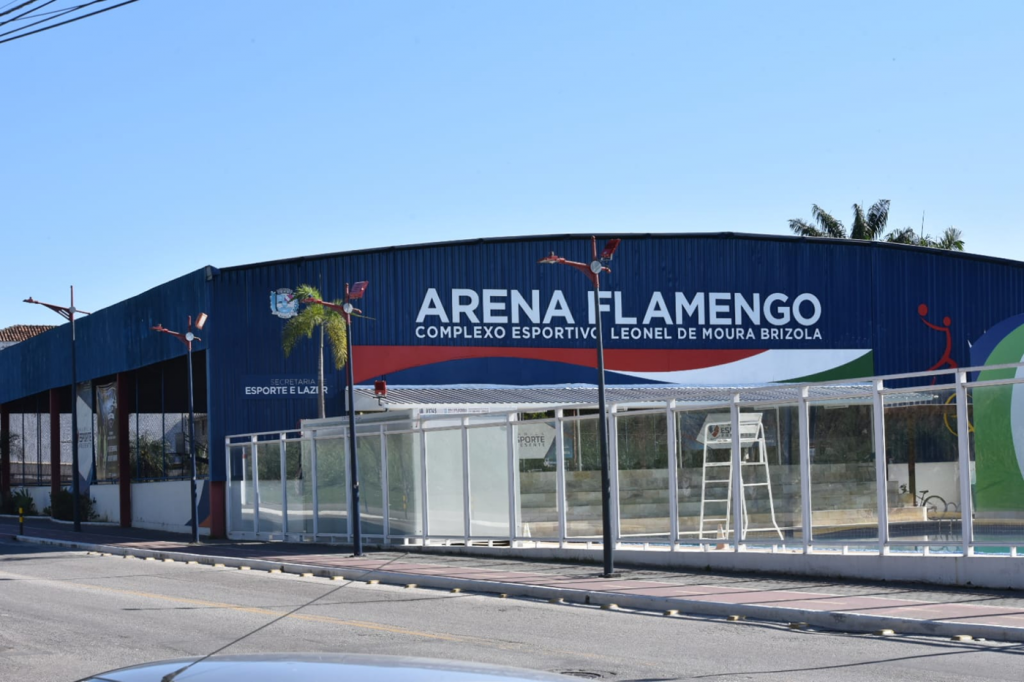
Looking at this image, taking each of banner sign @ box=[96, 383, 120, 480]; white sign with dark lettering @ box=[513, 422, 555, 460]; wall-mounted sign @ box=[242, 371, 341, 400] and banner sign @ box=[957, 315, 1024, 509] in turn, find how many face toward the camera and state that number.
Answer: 4

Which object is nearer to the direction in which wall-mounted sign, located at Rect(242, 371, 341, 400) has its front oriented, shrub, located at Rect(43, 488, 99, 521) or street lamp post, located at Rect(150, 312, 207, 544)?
the street lamp post

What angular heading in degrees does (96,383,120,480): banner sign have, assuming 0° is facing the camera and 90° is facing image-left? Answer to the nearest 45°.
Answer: approximately 0°

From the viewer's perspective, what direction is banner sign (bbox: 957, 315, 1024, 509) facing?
toward the camera

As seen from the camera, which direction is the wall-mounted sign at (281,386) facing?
toward the camera

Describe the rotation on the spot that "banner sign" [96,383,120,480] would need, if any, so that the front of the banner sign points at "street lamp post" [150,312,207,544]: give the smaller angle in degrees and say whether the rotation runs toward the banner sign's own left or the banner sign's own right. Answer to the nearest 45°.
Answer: approximately 90° to the banner sign's own left
